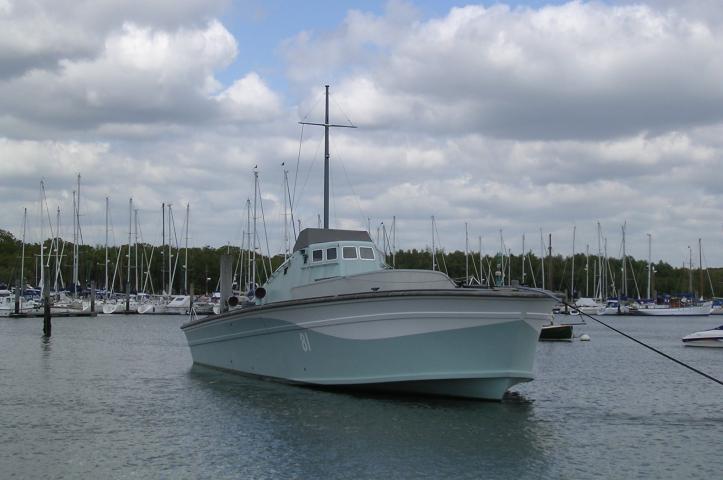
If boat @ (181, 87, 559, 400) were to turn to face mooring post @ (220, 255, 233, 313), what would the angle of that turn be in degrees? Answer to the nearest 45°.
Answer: approximately 180°

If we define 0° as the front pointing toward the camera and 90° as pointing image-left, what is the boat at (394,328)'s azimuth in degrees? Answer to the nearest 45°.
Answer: approximately 315°
